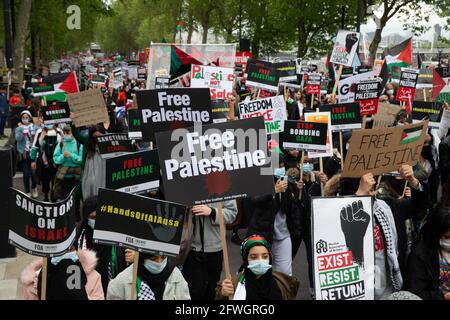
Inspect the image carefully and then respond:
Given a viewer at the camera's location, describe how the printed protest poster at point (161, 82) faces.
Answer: facing the viewer

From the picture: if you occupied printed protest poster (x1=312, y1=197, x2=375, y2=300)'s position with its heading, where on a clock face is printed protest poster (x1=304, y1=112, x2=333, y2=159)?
printed protest poster (x1=304, y1=112, x2=333, y2=159) is roughly at 6 o'clock from printed protest poster (x1=312, y1=197, x2=375, y2=300).

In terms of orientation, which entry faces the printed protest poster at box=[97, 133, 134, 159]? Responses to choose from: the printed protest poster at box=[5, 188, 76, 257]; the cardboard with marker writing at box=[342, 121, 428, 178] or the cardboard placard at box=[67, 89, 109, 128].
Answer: the cardboard placard

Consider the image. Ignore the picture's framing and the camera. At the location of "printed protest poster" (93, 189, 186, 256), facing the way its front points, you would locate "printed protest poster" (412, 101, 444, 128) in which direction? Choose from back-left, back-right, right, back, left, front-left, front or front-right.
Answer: back-left

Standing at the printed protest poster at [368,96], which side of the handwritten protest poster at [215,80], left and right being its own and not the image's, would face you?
left

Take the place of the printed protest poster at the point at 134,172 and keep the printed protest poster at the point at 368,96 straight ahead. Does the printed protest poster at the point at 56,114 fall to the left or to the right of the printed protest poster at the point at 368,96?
left

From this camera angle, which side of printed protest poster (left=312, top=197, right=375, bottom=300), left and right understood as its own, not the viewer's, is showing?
front

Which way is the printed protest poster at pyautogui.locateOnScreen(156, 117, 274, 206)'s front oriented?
toward the camera

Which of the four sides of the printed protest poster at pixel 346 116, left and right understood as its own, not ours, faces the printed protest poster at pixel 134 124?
right

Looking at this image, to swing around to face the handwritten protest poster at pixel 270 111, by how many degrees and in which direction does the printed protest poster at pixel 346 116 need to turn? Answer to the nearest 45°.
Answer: approximately 90° to its right

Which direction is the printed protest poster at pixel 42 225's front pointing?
toward the camera
